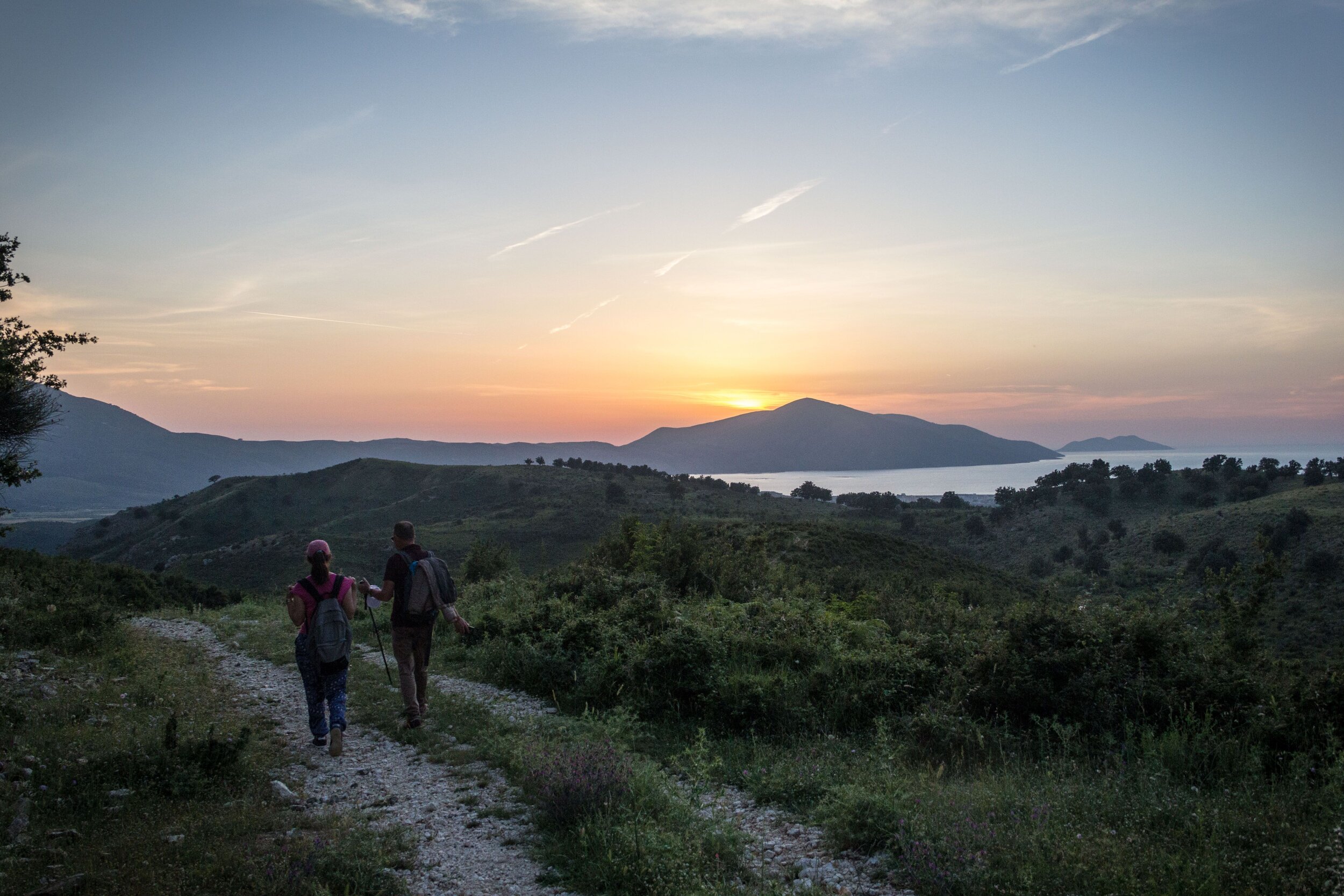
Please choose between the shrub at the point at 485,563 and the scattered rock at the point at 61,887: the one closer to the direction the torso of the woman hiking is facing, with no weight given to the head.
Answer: the shrub

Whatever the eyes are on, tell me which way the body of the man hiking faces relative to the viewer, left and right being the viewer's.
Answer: facing away from the viewer and to the left of the viewer

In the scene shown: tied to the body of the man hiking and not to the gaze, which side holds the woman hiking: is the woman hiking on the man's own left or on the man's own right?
on the man's own left

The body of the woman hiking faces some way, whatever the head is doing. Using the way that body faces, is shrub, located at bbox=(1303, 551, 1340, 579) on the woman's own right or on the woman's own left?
on the woman's own right

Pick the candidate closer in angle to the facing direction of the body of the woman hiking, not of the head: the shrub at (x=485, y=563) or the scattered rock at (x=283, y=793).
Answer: the shrub

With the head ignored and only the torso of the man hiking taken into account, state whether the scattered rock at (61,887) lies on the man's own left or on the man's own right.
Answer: on the man's own left

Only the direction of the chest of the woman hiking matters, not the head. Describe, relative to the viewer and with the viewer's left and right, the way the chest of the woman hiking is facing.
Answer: facing away from the viewer
